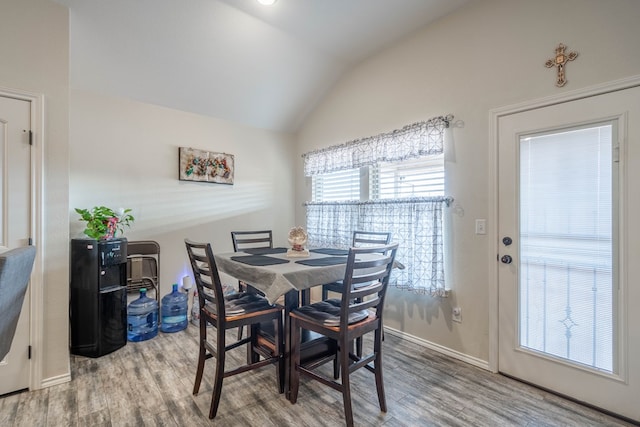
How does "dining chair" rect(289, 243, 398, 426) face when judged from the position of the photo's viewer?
facing away from the viewer and to the left of the viewer

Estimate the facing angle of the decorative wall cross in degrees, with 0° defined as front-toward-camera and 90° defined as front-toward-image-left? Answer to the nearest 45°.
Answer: approximately 45°

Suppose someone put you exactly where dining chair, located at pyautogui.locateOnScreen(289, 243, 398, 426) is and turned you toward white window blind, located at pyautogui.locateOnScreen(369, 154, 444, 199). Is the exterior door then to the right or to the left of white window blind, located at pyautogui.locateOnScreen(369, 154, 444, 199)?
right

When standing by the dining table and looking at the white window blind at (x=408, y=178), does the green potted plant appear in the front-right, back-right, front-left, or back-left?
back-left

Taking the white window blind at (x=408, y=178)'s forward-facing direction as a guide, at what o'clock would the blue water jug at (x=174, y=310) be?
The blue water jug is roughly at 1 o'clock from the white window blind.

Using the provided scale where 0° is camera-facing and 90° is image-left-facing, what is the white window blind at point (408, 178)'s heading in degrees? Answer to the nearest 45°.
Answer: approximately 45°

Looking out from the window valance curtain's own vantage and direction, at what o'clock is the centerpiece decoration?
The centerpiece decoration is roughly at 12 o'clock from the window valance curtain.

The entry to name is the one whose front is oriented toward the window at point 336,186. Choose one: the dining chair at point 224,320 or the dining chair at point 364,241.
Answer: the dining chair at point 224,320

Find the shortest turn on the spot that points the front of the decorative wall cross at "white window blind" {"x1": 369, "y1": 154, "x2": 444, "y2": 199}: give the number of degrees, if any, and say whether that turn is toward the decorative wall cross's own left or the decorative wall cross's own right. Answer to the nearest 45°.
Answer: approximately 45° to the decorative wall cross's own right
